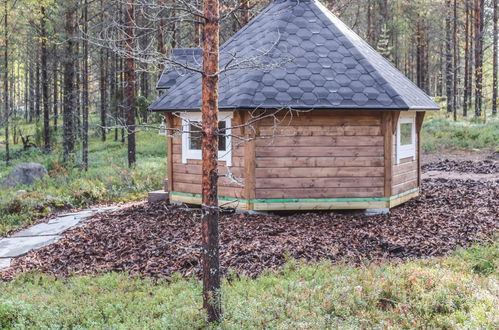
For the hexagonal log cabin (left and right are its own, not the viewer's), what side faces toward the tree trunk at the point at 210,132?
left

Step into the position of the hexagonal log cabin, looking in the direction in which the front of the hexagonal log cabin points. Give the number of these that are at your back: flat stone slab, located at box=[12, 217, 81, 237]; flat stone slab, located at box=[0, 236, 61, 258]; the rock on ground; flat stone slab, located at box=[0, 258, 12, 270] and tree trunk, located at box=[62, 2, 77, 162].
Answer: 0

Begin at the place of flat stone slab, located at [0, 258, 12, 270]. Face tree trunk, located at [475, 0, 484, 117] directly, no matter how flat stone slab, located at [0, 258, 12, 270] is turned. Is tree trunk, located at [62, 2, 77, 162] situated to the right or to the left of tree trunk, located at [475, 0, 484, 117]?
left

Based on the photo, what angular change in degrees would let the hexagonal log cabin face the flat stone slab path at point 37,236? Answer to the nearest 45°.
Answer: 0° — it already faces it

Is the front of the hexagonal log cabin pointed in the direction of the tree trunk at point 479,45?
no

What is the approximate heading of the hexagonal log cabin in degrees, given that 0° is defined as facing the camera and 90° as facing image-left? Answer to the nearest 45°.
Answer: approximately 90°

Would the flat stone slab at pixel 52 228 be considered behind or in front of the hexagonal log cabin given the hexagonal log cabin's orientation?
in front

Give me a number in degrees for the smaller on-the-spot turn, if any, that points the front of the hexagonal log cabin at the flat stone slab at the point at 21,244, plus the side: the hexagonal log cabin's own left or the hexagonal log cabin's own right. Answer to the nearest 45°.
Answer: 0° — it already faces it

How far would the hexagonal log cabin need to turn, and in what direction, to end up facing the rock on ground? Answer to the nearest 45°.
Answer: approximately 45° to its right

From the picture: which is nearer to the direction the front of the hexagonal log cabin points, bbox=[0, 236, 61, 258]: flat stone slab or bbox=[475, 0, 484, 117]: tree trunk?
the flat stone slab
